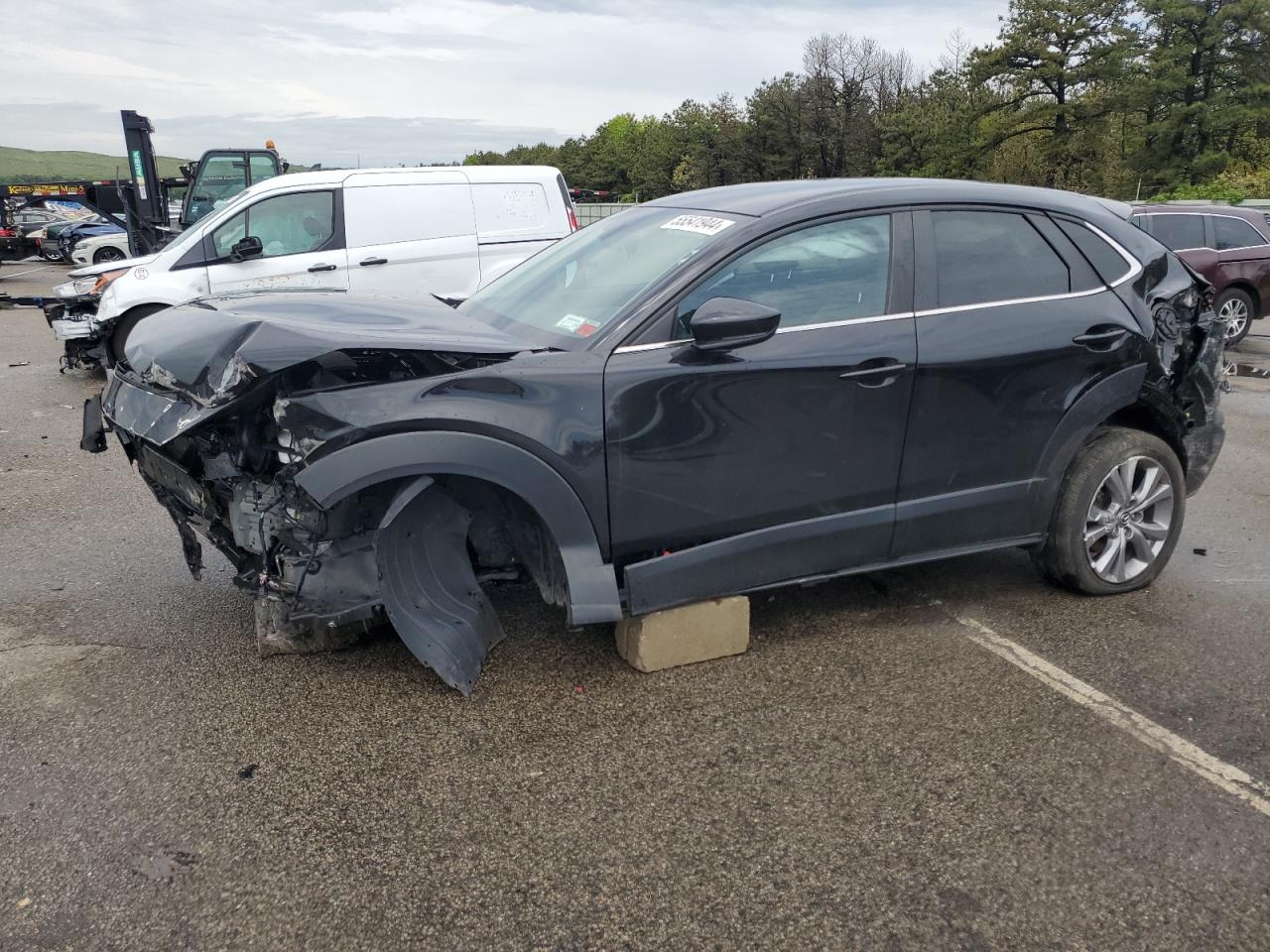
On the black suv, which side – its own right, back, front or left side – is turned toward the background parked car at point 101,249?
right

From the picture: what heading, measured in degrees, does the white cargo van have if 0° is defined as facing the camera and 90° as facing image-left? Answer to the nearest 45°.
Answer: approximately 90°

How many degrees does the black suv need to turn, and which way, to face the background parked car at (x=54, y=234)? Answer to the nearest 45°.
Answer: approximately 90° to its right

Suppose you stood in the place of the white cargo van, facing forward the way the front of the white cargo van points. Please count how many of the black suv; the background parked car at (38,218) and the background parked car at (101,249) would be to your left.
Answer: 1

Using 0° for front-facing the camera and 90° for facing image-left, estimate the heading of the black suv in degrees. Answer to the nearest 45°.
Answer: approximately 45°

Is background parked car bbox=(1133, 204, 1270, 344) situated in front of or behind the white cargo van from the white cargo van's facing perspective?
behind

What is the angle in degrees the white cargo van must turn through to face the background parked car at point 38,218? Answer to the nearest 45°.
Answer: approximately 90° to its right

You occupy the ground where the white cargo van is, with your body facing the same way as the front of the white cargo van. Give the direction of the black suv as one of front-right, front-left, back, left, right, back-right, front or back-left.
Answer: left

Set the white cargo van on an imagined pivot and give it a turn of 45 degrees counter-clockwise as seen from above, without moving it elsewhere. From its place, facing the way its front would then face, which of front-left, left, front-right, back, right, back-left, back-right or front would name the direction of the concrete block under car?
front-left

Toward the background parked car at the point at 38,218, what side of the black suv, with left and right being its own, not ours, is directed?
right

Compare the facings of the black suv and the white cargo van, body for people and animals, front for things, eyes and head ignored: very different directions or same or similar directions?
same or similar directions

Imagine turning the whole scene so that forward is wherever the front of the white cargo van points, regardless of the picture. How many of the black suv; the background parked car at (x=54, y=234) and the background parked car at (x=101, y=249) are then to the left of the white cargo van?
1
